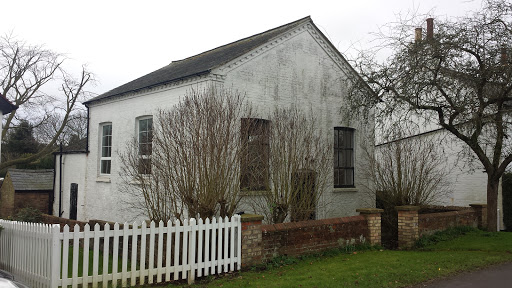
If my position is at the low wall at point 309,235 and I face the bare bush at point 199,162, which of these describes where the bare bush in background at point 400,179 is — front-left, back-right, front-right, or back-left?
back-right

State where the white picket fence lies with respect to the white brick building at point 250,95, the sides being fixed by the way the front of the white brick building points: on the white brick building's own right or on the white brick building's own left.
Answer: on the white brick building's own right
